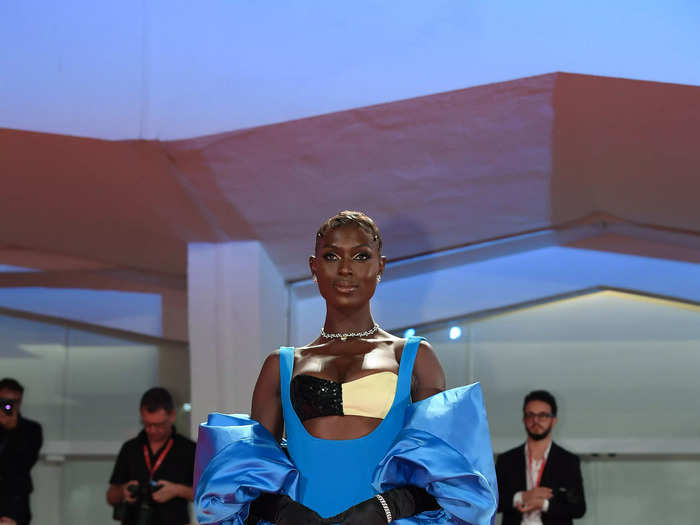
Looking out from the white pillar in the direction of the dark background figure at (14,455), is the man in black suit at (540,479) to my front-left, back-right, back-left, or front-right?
back-left

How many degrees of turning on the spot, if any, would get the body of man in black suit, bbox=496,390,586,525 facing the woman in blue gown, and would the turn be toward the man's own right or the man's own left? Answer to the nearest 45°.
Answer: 0° — they already face them

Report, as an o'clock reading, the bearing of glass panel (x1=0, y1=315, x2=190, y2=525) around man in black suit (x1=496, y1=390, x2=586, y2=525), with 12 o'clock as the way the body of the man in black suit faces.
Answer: The glass panel is roughly at 4 o'clock from the man in black suit.

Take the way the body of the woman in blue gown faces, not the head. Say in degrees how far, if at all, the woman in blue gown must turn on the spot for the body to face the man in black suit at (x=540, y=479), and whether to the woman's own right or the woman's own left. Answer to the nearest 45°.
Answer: approximately 180°

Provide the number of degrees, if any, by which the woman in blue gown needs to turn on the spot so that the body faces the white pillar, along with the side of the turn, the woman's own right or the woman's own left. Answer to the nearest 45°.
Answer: approximately 180°

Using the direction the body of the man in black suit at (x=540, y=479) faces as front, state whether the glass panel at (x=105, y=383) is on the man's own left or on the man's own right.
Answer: on the man's own right

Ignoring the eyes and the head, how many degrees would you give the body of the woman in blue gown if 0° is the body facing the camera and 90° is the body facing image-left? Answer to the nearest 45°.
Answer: approximately 0°

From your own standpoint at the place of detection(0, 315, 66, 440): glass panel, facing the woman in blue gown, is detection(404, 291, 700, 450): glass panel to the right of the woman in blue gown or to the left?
left

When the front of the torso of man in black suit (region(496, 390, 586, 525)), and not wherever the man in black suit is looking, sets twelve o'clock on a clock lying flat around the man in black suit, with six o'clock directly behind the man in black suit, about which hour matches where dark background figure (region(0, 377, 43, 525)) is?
The dark background figure is roughly at 3 o'clock from the man in black suit.

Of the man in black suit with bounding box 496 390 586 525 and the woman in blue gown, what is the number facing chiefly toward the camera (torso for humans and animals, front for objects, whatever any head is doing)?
2

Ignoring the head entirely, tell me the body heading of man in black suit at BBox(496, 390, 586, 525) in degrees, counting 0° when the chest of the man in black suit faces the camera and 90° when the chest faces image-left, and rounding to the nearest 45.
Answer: approximately 0°

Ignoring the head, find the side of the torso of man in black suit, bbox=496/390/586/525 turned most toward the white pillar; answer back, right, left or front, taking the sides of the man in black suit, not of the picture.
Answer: right
